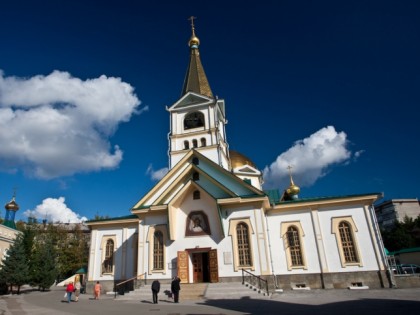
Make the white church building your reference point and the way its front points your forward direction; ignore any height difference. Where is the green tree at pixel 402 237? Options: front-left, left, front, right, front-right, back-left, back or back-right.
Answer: back-left

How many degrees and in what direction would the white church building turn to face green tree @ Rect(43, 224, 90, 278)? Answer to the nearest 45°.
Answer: approximately 135° to its right

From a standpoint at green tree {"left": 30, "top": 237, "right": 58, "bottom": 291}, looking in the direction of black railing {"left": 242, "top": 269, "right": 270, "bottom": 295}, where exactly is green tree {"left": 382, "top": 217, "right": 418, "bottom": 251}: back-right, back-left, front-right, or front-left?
front-left

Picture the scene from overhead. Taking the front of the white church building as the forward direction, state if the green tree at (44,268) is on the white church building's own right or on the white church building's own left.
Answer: on the white church building's own right

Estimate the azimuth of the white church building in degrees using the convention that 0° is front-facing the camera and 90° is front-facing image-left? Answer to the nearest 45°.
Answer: approximately 0°

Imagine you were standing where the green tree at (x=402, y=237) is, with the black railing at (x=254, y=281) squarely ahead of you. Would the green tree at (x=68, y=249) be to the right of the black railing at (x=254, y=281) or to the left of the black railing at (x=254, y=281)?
right

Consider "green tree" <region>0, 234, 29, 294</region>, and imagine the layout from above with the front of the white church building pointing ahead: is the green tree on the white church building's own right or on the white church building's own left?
on the white church building's own right

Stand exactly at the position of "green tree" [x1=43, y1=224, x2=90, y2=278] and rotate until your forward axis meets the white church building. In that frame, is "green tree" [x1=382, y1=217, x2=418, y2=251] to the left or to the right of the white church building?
left

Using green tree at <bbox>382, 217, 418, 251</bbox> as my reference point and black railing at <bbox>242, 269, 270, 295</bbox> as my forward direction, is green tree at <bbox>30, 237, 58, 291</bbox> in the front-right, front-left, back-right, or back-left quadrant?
front-right
